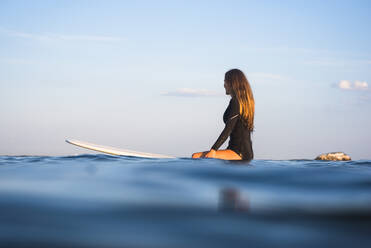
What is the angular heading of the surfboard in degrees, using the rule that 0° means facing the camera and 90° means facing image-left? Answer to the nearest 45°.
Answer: approximately 90°

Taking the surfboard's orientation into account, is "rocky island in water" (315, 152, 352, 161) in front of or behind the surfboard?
behind
